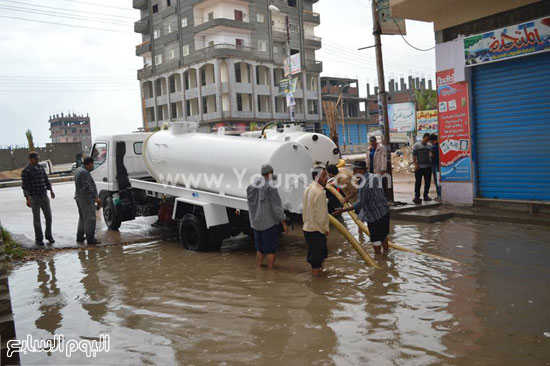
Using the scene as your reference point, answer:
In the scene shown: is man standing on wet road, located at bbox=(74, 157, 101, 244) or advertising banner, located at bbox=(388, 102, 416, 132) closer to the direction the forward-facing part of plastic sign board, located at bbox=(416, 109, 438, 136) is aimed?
the man standing on wet road

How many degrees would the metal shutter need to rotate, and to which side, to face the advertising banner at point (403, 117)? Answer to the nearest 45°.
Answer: approximately 135° to its right

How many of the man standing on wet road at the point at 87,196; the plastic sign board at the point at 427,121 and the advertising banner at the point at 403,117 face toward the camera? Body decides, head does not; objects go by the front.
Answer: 2

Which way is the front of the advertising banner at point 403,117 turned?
toward the camera

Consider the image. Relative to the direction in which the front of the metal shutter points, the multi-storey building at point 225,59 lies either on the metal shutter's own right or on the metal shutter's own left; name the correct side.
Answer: on the metal shutter's own right

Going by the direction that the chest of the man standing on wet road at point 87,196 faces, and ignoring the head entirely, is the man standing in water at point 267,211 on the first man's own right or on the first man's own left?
on the first man's own right

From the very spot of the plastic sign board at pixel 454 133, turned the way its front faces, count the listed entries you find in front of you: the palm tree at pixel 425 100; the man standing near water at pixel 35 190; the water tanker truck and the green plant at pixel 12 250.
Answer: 3

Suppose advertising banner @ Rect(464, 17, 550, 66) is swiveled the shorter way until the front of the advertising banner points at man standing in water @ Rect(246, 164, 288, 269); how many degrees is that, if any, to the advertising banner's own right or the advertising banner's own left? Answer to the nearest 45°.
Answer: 0° — it already faces them

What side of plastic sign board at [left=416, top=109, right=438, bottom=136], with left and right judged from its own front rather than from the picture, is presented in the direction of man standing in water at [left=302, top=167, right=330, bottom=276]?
front

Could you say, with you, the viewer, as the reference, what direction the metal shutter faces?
facing the viewer and to the left of the viewer

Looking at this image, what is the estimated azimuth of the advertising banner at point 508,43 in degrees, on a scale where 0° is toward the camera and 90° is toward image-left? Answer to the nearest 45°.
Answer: approximately 45°

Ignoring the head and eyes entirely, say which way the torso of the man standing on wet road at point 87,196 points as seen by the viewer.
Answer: to the viewer's right

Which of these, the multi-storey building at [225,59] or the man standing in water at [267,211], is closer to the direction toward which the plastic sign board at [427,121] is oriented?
the man standing in water

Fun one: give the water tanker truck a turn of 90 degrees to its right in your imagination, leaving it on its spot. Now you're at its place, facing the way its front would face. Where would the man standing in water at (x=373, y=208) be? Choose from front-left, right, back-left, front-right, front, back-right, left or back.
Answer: right
